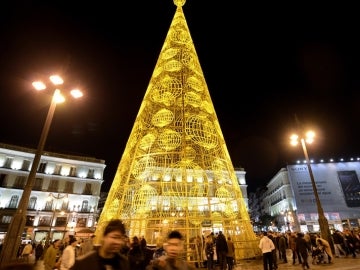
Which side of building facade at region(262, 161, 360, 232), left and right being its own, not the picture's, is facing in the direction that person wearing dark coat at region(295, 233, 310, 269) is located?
front

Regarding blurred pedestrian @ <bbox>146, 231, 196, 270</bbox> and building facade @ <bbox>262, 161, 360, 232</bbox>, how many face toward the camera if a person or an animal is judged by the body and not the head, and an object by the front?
2

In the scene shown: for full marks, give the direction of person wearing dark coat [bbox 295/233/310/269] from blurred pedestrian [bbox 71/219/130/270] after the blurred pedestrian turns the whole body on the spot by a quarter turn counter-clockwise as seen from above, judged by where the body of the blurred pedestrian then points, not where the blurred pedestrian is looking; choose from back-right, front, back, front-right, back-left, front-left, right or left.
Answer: front

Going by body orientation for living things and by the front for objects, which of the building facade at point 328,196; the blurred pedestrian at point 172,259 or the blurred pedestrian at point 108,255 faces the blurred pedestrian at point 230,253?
the building facade

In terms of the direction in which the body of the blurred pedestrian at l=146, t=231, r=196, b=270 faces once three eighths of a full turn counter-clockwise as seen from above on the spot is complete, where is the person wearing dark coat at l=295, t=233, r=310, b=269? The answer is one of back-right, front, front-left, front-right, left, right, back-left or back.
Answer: front

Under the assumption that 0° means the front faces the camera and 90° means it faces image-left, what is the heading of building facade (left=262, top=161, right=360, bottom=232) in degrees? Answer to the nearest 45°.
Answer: approximately 0°

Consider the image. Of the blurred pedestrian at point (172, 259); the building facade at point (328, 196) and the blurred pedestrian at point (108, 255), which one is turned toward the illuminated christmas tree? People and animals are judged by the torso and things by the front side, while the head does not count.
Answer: the building facade

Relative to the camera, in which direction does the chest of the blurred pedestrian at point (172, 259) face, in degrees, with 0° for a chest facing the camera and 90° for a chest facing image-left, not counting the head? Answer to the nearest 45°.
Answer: approximately 0°
